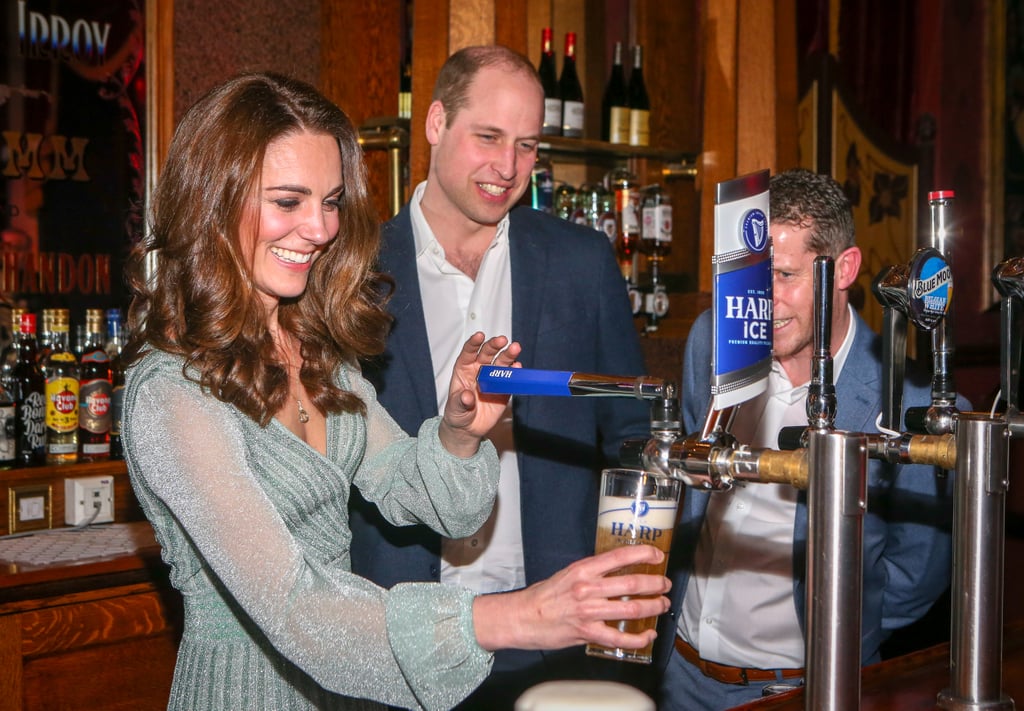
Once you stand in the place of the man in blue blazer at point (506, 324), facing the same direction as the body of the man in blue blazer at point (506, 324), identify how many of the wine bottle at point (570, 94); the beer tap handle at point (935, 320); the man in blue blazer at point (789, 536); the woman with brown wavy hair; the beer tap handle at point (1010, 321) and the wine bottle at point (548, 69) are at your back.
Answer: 2

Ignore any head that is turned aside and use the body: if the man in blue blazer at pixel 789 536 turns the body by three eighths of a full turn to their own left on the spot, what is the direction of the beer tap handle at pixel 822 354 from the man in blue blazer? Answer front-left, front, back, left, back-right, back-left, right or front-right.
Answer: right

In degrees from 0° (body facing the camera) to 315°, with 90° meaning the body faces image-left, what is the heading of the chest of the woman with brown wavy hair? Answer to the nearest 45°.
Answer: approximately 315°

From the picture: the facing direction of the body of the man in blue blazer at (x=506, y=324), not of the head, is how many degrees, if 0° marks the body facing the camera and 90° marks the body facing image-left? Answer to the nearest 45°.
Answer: approximately 0°

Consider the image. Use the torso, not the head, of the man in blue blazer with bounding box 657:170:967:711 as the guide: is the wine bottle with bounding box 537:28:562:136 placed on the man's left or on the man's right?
on the man's right

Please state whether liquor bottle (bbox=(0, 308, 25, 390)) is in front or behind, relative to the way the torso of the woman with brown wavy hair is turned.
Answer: behind

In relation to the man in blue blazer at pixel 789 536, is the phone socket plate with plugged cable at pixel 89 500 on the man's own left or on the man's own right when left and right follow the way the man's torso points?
on the man's own right

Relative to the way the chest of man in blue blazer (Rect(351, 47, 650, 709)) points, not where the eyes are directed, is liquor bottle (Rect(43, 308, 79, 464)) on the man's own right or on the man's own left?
on the man's own right

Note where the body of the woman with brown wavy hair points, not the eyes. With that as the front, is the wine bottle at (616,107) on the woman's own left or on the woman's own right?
on the woman's own left

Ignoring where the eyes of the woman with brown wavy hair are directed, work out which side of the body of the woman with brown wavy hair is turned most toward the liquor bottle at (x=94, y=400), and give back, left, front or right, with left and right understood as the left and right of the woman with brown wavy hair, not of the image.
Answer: back

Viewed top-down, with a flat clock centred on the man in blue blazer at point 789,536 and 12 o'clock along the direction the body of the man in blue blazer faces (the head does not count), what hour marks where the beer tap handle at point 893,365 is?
The beer tap handle is roughly at 10 o'clock from the man in blue blazer.

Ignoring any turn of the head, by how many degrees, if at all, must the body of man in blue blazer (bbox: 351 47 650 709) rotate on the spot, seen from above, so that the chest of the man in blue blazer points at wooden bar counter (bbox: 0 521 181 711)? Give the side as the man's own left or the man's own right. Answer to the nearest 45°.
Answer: approximately 90° to the man's own right

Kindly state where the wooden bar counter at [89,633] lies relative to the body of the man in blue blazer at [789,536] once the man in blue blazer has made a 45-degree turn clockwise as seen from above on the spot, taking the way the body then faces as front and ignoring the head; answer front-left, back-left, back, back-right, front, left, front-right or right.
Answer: front

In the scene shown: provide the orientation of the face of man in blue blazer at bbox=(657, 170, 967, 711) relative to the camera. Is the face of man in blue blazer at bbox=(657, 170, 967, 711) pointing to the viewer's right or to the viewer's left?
to the viewer's left
